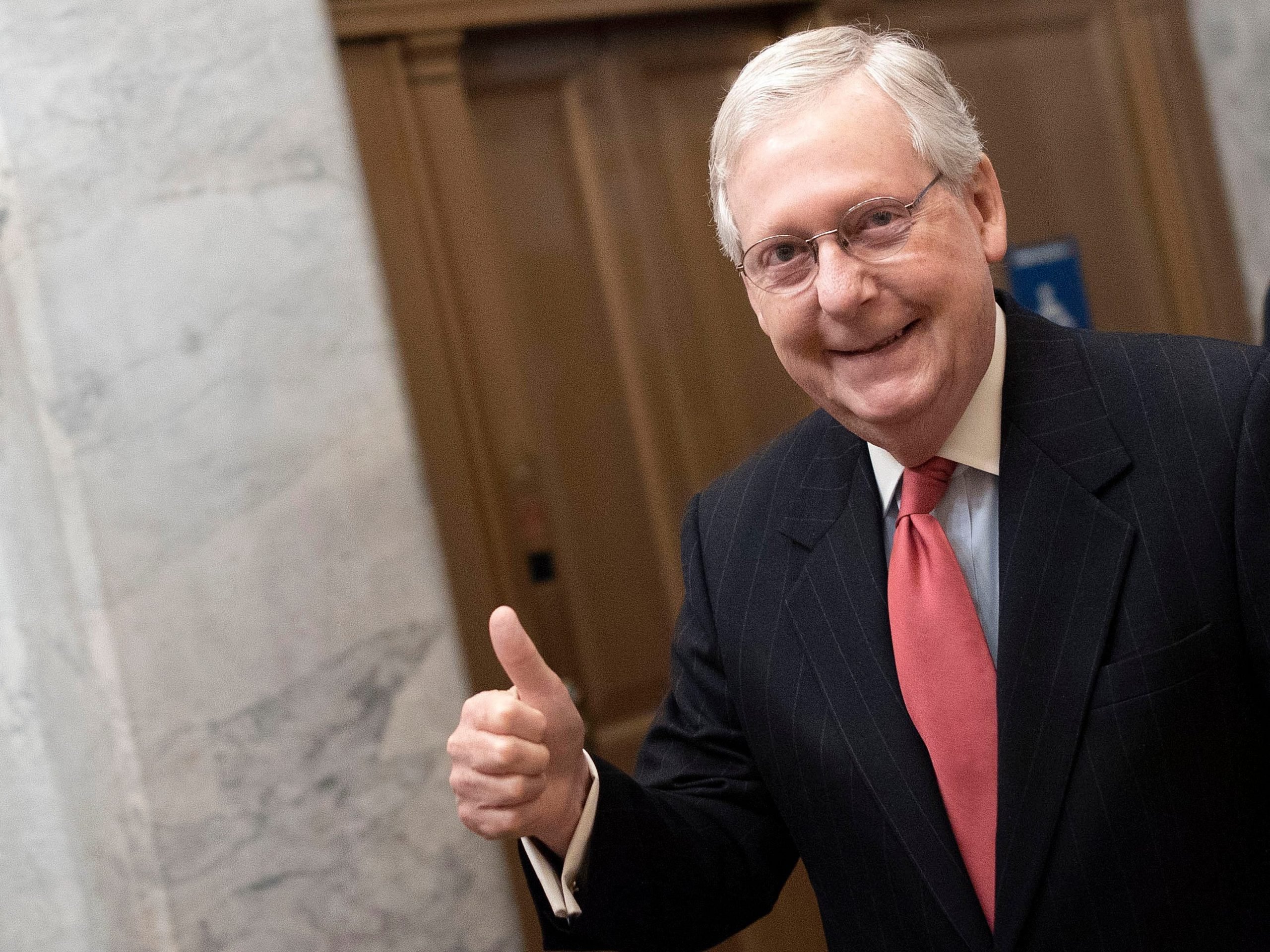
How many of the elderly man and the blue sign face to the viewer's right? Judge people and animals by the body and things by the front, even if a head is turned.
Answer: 0

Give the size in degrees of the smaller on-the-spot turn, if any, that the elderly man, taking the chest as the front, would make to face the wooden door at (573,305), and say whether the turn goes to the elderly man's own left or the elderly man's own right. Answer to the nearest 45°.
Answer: approximately 135° to the elderly man's own right

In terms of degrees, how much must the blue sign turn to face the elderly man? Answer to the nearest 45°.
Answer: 0° — it already faces them

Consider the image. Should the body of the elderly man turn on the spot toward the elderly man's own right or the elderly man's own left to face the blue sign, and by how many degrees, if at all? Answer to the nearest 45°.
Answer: approximately 135° to the elderly man's own right

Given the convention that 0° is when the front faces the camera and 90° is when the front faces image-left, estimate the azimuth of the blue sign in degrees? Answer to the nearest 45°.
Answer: approximately 0°
